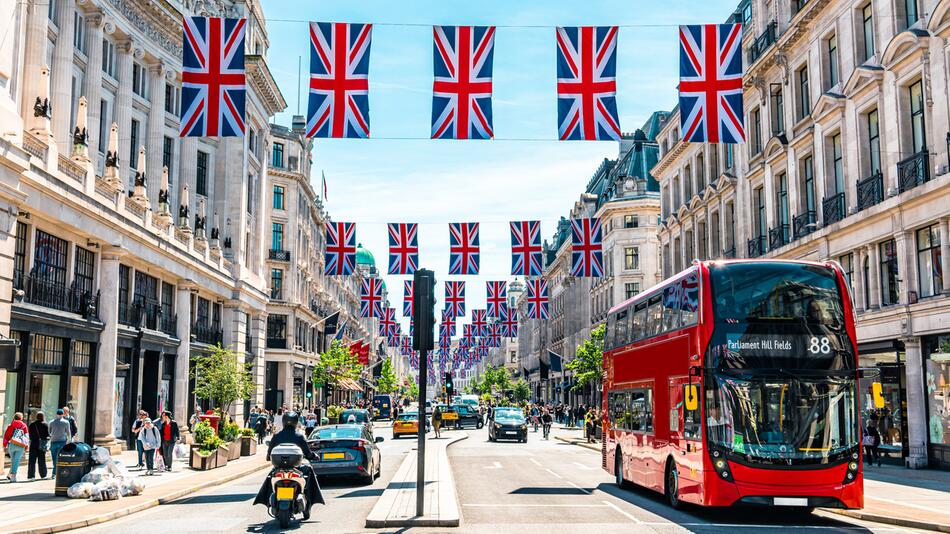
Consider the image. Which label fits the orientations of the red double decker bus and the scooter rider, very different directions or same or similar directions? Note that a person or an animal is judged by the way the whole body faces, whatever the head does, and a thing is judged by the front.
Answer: very different directions

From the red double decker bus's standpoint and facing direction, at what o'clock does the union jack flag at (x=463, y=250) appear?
The union jack flag is roughly at 5 o'clock from the red double decker bus.

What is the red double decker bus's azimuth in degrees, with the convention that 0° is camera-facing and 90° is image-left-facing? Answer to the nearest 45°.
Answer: approximately 0°

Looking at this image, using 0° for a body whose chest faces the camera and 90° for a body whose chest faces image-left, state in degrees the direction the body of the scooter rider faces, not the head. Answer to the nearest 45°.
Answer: approximately 180°

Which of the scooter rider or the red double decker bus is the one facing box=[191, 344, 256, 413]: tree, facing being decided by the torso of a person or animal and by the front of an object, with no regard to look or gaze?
the scooter rider

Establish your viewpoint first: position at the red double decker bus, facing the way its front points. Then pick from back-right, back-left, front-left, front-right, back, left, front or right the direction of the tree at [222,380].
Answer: back-right

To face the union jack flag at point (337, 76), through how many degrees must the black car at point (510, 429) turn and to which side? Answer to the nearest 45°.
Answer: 0° — it already faces it

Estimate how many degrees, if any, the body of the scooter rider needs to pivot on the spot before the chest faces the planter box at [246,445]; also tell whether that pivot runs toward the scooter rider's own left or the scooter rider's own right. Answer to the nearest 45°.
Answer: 0° — they already face it
